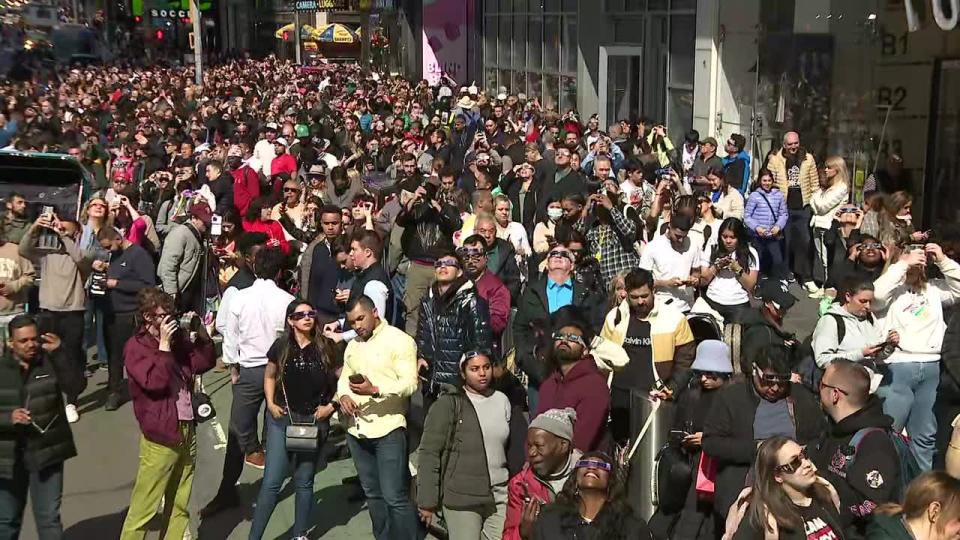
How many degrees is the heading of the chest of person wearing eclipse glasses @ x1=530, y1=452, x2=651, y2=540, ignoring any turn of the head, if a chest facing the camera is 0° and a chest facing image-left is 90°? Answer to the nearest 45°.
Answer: approximately 0°

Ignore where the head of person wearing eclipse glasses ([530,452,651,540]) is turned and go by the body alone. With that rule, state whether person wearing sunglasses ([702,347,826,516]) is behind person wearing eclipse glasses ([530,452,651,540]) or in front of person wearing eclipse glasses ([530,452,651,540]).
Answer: behind

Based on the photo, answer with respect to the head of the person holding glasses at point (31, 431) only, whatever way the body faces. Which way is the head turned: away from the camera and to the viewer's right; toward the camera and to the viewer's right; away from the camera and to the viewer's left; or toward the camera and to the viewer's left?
toward the camera and to the viewer's right

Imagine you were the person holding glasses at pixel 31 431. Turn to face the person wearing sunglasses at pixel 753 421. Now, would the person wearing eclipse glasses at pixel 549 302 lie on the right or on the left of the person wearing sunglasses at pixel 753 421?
left

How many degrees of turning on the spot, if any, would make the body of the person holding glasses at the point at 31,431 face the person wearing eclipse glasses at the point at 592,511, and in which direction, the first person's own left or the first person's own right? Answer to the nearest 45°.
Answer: approximately 45° to the first person's own left

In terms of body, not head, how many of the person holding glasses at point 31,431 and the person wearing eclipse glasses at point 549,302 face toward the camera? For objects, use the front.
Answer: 2

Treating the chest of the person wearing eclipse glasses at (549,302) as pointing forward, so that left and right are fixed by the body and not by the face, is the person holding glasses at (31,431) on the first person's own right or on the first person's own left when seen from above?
on the first person's own right

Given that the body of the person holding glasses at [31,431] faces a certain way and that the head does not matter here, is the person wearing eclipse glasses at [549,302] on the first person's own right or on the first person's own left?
on the first person's own left

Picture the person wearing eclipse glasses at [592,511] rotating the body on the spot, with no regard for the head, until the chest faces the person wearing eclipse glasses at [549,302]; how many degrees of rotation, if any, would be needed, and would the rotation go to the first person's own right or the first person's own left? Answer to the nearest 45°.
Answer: approximately 180°
